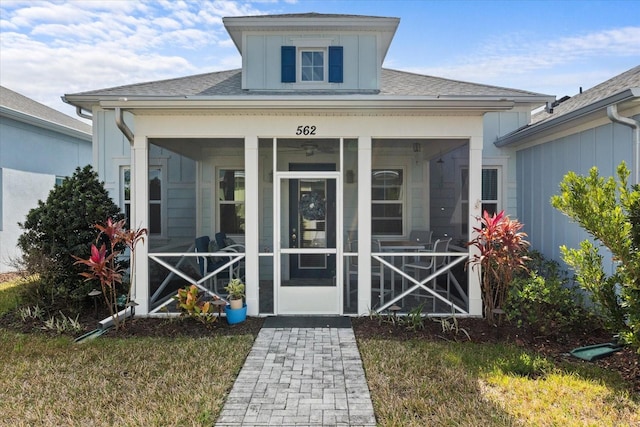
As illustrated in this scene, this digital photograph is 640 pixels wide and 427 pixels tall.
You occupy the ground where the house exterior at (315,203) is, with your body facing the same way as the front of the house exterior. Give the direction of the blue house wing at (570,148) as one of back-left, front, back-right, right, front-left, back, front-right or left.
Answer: left

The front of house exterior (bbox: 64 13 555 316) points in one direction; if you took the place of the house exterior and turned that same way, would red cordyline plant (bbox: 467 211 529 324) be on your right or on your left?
on your left

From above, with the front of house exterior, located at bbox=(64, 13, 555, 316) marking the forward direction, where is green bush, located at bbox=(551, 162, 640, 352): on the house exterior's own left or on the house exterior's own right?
on the house exterior's own left

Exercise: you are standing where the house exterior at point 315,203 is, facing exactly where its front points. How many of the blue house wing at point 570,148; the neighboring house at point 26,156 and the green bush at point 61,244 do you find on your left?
1

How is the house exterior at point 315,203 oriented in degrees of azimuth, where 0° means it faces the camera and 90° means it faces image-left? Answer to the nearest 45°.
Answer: approximately 0°

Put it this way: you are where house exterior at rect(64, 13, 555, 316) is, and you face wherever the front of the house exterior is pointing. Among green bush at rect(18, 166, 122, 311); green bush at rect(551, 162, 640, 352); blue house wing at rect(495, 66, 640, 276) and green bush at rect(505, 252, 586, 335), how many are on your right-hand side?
1

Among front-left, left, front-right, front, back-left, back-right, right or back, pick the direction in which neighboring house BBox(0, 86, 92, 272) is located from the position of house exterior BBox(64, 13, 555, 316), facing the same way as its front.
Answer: back-right

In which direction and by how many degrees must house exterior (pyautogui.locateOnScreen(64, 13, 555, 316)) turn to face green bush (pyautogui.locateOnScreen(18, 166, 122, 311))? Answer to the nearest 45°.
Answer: approximately 90° to its right

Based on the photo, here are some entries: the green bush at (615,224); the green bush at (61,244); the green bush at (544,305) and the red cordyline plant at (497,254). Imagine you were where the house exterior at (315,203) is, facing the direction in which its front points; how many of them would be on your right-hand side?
1
